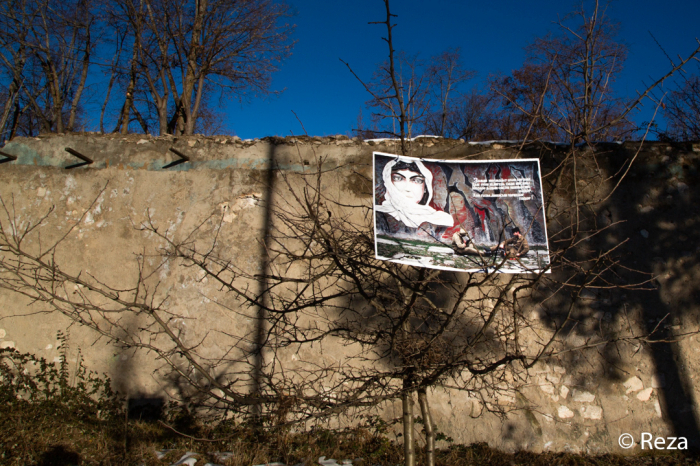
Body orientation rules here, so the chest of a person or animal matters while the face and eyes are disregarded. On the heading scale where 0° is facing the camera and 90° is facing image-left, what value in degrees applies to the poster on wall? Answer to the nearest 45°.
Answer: approximately 0°
